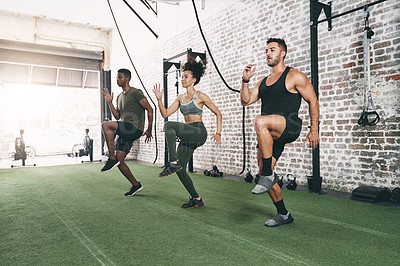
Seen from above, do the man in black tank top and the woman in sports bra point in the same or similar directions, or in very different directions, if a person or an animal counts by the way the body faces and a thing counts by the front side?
same or similar directions

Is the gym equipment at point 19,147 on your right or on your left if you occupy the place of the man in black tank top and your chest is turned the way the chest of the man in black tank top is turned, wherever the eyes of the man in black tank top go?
on your right

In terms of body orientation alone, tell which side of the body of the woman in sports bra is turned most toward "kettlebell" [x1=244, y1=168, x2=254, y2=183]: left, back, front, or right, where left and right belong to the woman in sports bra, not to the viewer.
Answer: back

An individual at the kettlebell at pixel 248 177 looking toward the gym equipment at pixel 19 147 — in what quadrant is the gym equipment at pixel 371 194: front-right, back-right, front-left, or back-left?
back-left

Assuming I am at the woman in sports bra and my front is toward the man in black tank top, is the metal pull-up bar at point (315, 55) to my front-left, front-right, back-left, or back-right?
front-left

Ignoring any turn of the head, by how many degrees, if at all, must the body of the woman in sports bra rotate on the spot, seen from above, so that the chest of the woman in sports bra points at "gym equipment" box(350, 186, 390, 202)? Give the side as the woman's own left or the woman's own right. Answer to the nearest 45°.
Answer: approximately 135° to the woman's own left

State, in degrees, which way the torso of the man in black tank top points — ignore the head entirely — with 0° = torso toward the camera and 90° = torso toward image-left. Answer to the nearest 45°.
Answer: approximately 45°

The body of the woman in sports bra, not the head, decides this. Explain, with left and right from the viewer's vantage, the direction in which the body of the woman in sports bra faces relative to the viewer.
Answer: facing the viewer and to the left of the viewer

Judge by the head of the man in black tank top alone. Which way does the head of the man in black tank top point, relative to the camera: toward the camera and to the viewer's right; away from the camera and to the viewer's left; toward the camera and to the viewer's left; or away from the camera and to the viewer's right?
toward the camera and to the viewer's left

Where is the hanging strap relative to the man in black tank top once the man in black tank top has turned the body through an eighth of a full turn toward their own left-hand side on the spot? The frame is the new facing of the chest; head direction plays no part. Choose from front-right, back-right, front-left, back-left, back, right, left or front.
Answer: back-left

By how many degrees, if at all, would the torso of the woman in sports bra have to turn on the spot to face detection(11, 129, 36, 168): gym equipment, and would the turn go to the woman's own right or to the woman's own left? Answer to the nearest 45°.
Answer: approximately 90° to the woman's own right

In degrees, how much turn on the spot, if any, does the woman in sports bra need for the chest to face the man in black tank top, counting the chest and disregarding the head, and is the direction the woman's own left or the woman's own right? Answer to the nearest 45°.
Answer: approximately 90° to the woman's own left

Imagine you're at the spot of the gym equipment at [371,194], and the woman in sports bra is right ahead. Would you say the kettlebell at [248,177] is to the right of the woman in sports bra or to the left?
right

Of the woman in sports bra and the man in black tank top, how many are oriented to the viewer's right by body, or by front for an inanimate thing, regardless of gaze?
0

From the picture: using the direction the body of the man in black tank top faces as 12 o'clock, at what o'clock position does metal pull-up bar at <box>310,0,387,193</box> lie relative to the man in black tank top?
The metal pull-up bar is roughly at 5 o'clock from the man in black tank top.
